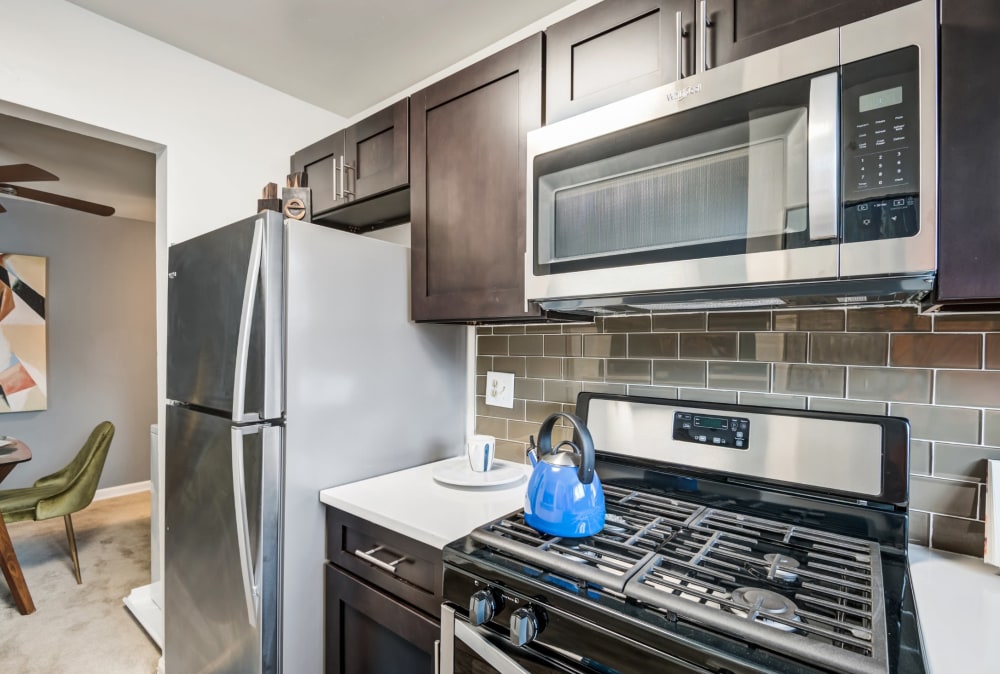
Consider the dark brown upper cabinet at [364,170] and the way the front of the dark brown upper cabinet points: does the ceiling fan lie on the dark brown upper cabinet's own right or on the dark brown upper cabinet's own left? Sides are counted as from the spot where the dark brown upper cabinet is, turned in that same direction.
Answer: on the dark brown upper cabinet's own right

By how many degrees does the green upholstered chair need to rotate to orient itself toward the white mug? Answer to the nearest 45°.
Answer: approximately 90° to its left

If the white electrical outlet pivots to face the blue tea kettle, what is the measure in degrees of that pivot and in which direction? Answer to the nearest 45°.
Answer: approximately 45° to its left

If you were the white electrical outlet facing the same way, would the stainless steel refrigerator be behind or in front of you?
in front

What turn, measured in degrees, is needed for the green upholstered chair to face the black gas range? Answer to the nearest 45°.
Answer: approximately 90° to its left

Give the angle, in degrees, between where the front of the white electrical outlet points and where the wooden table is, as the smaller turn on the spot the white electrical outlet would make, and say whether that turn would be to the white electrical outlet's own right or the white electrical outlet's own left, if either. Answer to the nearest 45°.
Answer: approximately 45° to the white electrical outlet's own right

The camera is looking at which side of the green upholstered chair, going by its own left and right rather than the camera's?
left
